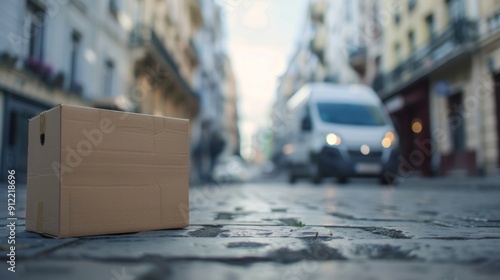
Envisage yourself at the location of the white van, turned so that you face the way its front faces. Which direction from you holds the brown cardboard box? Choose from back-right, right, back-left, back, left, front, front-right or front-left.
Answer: front-right

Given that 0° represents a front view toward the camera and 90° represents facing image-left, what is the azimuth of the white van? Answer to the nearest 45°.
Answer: approximately 315°
